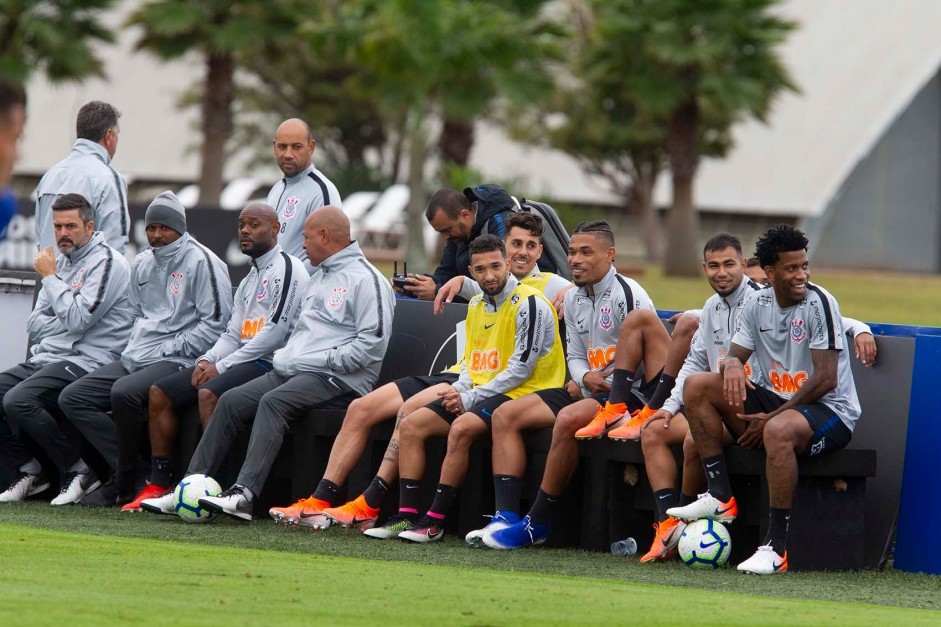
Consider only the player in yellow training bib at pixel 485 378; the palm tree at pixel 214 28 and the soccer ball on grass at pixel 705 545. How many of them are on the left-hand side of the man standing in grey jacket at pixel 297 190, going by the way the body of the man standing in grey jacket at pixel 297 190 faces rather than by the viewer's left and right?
2

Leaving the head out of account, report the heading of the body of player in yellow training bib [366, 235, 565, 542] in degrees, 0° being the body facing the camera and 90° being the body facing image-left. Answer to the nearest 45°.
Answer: approximately 45°

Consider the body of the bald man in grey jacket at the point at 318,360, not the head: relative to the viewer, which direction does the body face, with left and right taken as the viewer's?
facing the viewer and to the left of the viewer

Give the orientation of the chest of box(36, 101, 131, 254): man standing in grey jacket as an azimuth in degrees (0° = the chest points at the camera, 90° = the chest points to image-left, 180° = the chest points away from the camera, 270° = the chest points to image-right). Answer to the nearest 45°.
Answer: approximately 225°

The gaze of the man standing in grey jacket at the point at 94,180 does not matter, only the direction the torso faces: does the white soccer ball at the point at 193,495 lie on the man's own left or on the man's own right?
on the man's own right

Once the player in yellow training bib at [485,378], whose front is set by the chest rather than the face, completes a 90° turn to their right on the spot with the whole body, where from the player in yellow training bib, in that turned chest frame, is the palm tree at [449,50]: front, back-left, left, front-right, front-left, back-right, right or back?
front-right

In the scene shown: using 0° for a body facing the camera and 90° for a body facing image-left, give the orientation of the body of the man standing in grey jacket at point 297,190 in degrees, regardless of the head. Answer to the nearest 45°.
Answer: approximately 45°

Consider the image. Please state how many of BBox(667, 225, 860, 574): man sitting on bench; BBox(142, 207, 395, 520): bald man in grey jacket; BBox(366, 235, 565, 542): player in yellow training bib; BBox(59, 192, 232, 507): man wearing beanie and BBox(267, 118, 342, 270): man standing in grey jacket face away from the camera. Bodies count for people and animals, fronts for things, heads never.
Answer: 0
